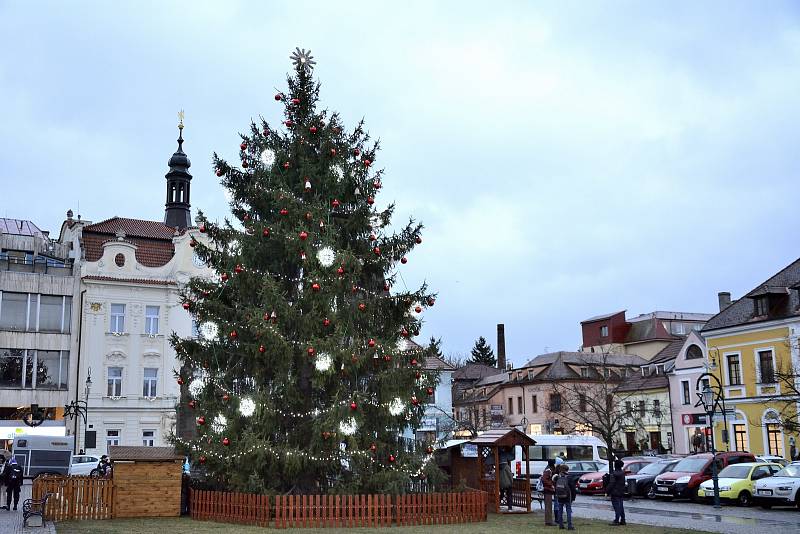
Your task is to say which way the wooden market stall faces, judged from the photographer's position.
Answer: facing the viewer and to the right of the viewer

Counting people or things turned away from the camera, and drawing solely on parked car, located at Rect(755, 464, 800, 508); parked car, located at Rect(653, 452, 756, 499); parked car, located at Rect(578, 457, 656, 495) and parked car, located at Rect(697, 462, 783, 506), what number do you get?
0

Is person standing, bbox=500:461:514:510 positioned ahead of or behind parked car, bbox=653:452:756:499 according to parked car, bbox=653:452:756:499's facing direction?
ahead

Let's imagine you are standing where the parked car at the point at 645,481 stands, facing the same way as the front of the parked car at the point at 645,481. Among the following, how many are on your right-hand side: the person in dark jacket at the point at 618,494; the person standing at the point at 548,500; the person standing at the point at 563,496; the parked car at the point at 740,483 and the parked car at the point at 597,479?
1

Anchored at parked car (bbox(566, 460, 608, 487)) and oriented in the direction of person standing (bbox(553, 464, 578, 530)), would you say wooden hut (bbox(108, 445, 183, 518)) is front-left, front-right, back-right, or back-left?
front-right

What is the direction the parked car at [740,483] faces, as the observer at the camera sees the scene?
facing the viewer and to the left of the viewer

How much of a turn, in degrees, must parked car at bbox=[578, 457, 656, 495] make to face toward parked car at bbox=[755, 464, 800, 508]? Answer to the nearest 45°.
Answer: approximately 90° to its left

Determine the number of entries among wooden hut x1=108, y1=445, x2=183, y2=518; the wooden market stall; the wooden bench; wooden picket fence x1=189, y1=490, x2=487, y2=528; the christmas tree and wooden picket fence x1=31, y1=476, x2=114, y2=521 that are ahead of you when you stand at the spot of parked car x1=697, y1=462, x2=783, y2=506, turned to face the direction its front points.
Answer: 6

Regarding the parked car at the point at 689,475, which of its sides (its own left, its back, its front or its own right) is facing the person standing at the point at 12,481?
front

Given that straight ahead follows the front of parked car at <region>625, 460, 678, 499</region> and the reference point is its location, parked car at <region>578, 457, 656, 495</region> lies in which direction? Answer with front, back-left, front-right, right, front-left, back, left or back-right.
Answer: right

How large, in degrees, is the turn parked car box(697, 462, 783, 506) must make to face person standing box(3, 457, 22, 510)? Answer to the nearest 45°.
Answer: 0° — it already faces them

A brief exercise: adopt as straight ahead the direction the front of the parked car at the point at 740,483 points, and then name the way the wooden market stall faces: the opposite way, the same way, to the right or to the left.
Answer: to the left

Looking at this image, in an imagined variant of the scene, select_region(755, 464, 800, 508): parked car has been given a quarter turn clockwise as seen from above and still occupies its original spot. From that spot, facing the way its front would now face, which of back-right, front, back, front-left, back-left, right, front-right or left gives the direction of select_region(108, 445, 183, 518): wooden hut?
left

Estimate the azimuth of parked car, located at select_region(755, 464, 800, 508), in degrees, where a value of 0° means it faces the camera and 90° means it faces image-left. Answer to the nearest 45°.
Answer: approximately 45°

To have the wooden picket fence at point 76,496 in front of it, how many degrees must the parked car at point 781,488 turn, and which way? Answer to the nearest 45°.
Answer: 0° — it already faces it

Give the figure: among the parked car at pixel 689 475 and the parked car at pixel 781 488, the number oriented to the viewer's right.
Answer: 0

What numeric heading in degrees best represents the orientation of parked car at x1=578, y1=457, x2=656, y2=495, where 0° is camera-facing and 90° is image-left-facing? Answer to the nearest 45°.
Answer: approximately 45°
